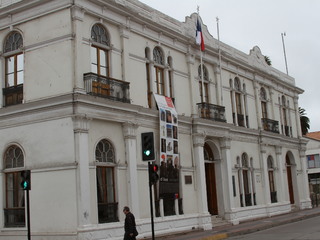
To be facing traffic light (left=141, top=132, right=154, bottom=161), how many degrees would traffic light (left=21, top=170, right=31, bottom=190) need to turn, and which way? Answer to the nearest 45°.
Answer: approximately 90° to its left

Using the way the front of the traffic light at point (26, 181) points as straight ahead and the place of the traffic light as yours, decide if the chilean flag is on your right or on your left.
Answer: on your left

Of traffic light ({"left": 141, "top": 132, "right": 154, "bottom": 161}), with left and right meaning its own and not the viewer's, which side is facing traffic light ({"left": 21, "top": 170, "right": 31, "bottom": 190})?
right

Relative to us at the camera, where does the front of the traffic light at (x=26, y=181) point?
facing the viewer

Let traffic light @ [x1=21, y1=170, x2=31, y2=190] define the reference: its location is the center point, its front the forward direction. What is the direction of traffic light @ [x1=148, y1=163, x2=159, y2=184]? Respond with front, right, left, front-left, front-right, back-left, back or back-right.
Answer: left

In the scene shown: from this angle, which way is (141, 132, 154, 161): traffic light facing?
toward the camera

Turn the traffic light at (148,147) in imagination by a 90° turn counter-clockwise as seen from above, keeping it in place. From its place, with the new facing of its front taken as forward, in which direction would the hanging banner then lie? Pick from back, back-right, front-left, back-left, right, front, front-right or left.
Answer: left

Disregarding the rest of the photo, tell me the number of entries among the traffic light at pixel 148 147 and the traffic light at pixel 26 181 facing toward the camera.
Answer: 2

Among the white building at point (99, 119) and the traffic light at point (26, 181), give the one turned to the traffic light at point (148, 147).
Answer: the white building

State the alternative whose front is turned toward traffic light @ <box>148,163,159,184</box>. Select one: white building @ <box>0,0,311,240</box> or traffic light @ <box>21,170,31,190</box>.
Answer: the white building

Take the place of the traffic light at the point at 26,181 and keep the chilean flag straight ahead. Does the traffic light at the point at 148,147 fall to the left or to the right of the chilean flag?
right

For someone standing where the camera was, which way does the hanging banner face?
facing the viewer and to the right of the viewer

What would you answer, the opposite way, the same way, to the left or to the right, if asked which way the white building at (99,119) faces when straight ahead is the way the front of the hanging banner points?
the same way

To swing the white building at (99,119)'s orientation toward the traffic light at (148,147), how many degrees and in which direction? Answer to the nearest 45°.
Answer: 0° — it already faces it

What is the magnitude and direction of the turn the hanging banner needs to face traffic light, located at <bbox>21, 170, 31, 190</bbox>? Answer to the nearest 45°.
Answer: approximately 90° to its right
